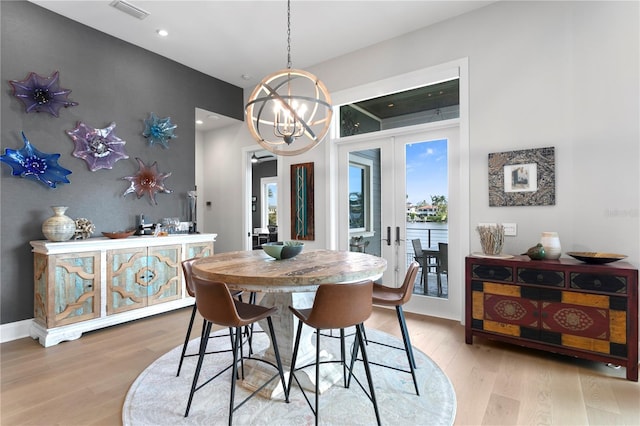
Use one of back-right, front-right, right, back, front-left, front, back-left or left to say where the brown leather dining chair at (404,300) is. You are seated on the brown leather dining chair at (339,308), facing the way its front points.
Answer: right

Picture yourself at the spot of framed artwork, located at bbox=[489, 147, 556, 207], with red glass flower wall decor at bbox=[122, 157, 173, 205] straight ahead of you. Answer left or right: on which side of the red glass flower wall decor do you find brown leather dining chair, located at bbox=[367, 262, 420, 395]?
left

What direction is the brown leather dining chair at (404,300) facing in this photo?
to the viewer's left

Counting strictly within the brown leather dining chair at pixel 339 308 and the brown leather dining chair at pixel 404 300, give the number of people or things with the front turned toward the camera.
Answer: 0

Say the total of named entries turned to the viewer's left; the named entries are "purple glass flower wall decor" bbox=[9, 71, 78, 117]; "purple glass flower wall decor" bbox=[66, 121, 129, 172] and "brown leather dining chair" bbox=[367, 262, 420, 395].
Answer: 1

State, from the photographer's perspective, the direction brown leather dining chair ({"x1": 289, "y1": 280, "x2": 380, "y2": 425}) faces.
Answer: facing away from the viewer and to the left of the viewer

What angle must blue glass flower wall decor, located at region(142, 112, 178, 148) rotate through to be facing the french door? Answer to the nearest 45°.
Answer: approximately 45° to its left

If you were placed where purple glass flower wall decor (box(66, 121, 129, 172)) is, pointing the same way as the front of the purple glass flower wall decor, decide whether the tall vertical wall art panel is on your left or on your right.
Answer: on your left
